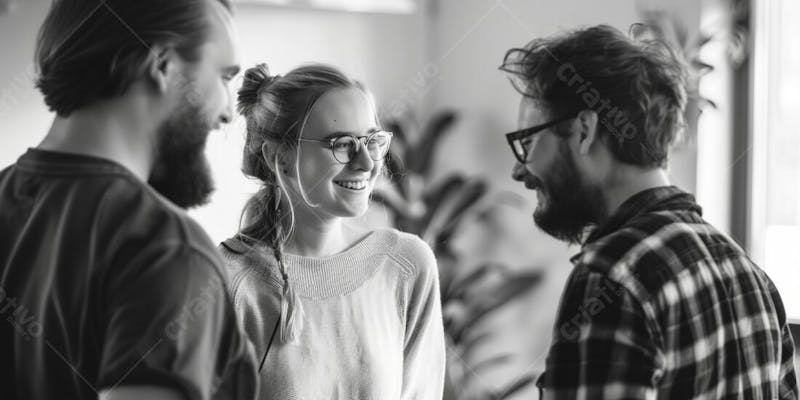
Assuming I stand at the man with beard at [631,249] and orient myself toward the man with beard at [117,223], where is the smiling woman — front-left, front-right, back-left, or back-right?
front-right

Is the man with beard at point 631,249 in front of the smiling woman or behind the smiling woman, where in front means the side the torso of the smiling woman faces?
in front

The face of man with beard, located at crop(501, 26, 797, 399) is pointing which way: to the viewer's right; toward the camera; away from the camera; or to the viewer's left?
to the viewer's left

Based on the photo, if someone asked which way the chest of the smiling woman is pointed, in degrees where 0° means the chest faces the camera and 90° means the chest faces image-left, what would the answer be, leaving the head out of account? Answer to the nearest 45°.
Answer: approximately 315°

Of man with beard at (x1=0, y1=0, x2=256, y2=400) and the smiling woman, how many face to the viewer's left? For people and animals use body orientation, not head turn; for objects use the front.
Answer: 0

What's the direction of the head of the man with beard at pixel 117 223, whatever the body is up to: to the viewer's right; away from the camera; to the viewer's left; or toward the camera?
to the viewer's right

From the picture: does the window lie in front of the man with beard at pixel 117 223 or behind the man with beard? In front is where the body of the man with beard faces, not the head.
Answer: in front

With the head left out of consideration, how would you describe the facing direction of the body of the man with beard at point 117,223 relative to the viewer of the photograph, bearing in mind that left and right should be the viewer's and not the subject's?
facing away from the viewer and to the right of the viewer

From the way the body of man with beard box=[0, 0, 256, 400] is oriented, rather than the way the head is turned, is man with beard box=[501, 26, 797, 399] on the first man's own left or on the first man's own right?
on the first man's own right

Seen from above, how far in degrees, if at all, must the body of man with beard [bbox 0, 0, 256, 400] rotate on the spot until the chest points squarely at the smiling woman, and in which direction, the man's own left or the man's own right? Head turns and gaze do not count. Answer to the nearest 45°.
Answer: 0° — they already face them
